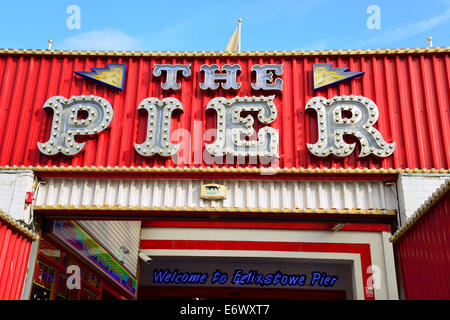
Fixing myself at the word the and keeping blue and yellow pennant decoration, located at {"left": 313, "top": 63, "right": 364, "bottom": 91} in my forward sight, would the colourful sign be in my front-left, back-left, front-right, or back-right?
back-left

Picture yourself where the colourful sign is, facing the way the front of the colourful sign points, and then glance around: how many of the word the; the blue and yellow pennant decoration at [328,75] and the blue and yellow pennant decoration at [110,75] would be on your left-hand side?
0

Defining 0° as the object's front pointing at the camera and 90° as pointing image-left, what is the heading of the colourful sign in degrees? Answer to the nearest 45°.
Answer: approximately 270°

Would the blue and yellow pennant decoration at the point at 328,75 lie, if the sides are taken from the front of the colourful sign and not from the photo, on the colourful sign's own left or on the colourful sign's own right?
on the colourful sign's own right

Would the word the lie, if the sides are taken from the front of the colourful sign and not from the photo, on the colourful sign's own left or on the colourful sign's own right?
on the colourful sign's own right

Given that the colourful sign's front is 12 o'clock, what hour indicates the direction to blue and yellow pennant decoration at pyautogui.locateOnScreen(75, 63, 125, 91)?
The blue and yellow pennant decoration is roughly at 3 o'clock from the colourful sign.

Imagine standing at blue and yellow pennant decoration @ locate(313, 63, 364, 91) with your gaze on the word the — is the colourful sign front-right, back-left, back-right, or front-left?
front-right
